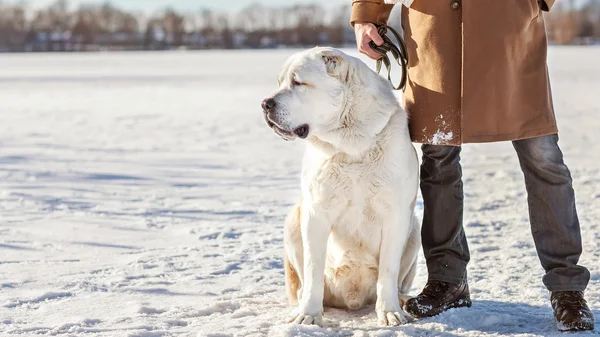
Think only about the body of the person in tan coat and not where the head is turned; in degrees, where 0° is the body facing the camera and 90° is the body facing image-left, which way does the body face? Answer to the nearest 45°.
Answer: approximately 0°

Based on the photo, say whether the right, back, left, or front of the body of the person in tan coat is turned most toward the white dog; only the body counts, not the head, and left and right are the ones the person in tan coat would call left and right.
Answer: right

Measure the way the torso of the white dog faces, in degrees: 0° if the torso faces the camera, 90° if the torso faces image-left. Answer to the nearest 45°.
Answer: approximately 0°

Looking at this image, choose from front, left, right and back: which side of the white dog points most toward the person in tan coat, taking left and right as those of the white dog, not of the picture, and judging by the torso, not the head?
left

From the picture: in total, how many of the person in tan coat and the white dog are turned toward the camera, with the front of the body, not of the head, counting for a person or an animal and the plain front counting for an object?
2
